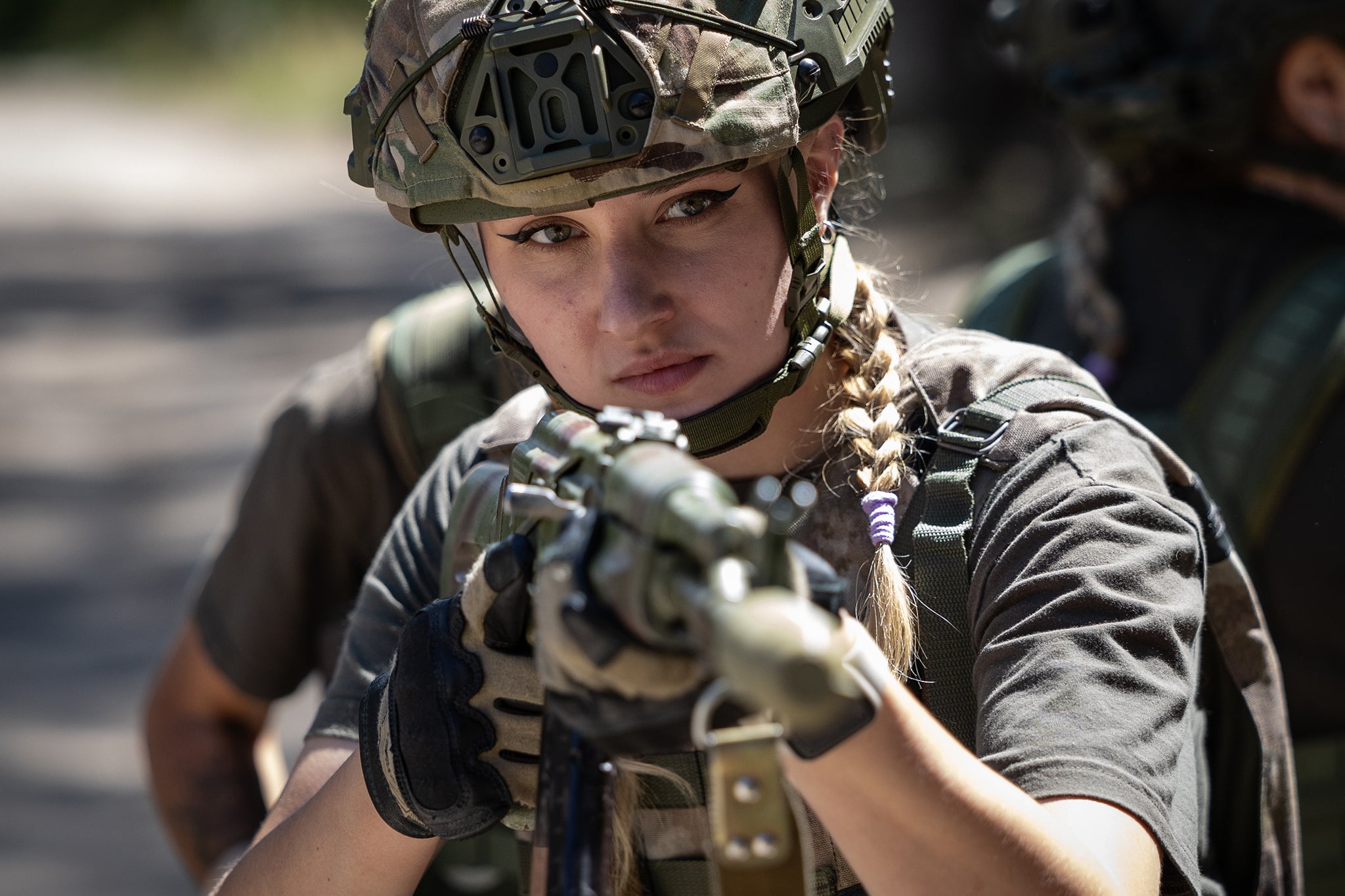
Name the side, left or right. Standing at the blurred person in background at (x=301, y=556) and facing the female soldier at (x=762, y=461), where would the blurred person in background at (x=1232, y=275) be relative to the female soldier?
left

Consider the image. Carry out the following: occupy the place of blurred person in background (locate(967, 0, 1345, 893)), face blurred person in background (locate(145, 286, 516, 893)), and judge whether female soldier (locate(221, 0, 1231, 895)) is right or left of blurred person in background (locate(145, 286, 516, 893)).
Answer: left

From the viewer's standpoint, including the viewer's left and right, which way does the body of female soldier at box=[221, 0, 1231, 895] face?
facing the viewer

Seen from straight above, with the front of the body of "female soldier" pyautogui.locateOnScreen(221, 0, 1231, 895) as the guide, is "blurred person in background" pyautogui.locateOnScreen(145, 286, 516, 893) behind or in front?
behind

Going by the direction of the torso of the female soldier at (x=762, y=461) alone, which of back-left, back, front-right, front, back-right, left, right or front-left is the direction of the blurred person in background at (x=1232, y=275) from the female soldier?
back-left
